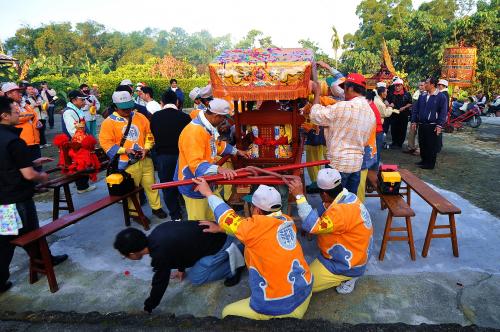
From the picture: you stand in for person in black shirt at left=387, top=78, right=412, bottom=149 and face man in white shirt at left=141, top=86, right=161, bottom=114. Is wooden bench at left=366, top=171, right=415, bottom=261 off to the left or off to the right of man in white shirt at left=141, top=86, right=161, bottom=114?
left

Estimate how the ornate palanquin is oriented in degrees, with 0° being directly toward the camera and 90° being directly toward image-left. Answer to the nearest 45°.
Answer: approximately 0°

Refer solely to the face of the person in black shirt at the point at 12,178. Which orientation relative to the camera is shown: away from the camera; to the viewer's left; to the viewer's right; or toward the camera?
to the viewer's right

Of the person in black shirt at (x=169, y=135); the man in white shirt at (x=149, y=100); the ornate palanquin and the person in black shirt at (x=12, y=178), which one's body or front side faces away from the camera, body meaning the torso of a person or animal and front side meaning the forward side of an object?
the person in black shirt at (x=169, y=135)

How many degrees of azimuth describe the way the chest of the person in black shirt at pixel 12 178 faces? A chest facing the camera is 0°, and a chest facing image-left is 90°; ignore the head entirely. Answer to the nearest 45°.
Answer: approximately 270°

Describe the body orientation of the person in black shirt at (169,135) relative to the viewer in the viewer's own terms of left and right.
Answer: facing away from the viewer

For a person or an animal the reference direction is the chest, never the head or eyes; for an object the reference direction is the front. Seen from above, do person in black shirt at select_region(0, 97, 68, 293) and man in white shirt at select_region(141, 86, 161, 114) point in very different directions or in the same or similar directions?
very different directions

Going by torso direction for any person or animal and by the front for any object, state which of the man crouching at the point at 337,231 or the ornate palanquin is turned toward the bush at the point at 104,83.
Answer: the man crouching

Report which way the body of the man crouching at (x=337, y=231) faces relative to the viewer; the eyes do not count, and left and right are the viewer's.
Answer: facing away from the viewer and to the left of the viewer

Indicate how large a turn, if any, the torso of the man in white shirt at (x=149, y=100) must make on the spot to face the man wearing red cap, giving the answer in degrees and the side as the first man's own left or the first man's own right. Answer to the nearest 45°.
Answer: approximately 135° to the first man's own left

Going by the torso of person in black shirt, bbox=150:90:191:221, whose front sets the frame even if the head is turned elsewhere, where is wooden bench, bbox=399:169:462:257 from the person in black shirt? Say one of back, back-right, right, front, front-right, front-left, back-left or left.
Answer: back-right

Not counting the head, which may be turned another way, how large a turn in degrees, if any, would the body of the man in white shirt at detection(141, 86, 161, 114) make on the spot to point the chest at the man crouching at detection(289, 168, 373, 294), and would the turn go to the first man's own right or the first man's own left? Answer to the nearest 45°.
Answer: approximately 90° to the first man's own left
